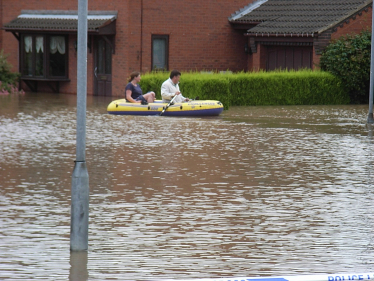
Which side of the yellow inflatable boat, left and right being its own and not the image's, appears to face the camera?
right

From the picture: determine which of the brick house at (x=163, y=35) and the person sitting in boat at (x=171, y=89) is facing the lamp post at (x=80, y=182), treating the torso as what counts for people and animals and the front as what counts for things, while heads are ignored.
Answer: the brick house

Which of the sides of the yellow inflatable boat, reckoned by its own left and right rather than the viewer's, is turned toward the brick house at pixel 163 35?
left

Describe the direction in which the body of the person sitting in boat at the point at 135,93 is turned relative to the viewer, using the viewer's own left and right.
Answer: facing to the right of the viewer

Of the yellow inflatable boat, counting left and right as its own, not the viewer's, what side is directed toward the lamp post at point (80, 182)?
right

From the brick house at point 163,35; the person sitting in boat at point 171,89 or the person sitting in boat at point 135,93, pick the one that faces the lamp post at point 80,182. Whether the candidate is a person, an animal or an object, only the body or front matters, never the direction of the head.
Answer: the brick house

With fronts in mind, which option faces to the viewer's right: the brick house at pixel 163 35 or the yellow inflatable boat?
the yellow inflatable boat

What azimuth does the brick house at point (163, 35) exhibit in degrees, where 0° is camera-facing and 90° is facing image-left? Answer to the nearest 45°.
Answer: approximately 0°

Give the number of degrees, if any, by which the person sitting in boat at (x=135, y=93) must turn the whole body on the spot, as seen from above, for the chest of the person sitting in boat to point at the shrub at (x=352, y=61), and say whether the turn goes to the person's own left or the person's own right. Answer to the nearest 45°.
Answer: approximately 45° to the person's own left
